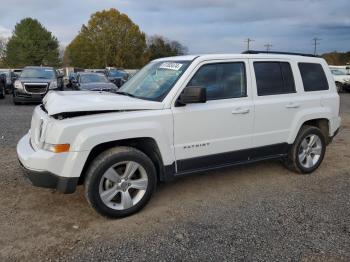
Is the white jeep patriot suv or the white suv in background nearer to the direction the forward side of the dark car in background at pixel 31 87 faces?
the white jeep patriot suv

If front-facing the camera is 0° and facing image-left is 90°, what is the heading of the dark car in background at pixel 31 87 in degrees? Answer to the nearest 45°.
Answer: approximately 0°

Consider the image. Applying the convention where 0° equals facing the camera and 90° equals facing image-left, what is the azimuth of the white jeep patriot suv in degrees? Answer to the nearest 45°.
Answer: approximately 45°

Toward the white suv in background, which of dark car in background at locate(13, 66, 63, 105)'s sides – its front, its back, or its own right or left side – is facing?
left

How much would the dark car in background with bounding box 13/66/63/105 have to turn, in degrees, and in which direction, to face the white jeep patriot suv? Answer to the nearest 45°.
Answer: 0° — it already faces it

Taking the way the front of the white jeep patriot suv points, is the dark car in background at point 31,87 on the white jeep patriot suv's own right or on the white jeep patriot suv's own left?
on the white jeep patriot suv's own right
